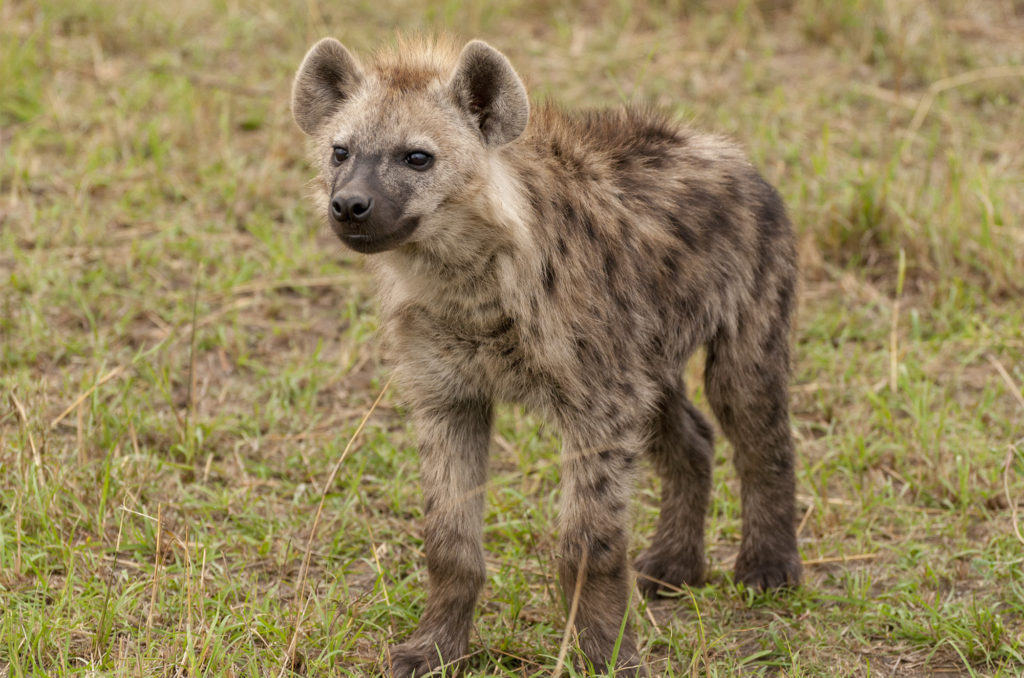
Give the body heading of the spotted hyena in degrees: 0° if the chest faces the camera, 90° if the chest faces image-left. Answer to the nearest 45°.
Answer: approximately 45°
